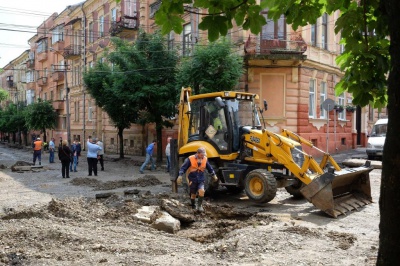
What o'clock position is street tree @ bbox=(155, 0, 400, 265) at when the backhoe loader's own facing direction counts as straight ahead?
The street tree is roughly at 1 o'clock from the backhoe loader.

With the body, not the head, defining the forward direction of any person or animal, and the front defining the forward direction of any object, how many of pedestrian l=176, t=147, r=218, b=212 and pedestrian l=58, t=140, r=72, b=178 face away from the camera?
1

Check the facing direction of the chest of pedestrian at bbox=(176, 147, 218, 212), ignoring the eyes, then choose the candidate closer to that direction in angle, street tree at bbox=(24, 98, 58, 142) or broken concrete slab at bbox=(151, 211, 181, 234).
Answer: the broken concrete slab

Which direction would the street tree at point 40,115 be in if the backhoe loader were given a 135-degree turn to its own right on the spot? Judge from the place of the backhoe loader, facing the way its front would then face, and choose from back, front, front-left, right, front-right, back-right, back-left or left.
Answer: front-right

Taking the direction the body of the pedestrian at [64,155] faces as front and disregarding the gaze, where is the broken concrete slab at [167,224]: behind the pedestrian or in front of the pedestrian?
behind

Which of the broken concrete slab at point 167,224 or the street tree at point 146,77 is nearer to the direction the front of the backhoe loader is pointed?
the broken concrete slab

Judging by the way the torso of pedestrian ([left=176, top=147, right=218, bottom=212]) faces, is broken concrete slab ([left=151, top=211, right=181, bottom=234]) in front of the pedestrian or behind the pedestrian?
in front

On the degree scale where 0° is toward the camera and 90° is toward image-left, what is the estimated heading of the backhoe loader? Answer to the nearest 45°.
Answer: approximately 315°

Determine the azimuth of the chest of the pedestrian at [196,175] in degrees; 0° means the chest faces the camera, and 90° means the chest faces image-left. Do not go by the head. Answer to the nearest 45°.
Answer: approximately 0°

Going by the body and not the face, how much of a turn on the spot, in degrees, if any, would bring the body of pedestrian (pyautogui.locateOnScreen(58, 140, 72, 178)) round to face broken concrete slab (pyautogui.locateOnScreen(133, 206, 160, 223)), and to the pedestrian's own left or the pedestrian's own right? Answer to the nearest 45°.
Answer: approximately 180°

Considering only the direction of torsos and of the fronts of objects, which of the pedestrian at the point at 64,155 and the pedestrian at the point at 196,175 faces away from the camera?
the pedestrian at the point at 64,155
